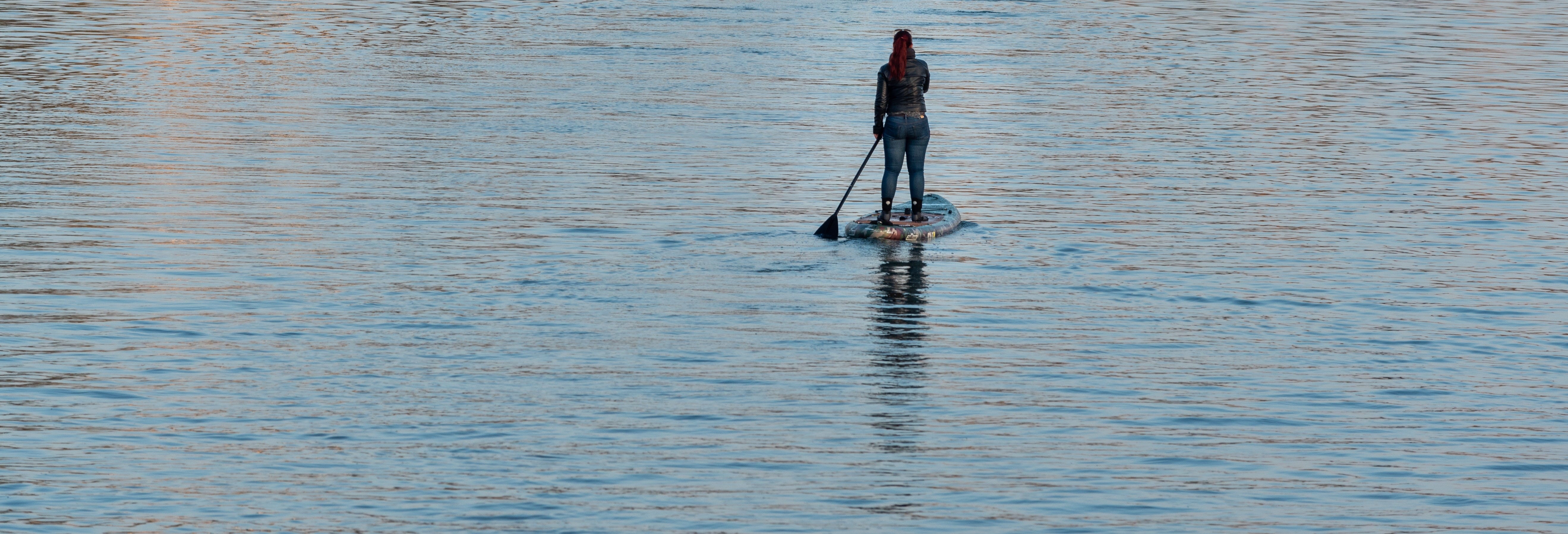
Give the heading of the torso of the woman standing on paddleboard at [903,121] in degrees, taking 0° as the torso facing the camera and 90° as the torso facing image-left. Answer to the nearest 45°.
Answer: approximately 180°

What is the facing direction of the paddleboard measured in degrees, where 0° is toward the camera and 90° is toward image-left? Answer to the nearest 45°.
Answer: approximately 225°
